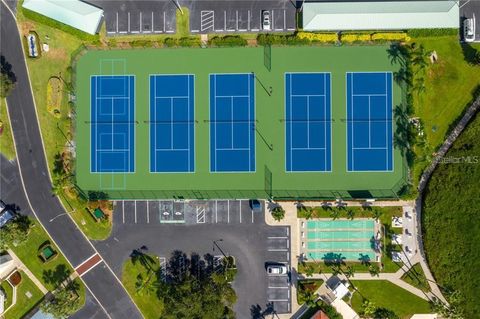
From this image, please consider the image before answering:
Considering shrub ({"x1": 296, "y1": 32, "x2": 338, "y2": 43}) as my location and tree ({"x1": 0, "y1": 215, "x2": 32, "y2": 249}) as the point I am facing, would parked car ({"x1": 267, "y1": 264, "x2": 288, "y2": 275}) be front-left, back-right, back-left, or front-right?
front-left

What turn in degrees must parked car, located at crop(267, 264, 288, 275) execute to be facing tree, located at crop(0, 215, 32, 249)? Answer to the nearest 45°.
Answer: approximately 180°

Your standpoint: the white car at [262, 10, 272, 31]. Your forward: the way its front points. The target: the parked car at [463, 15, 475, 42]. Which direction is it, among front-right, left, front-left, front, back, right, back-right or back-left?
left

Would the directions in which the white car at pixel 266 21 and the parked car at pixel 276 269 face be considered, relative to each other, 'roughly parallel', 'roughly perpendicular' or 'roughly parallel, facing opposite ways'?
roughly perpendicular

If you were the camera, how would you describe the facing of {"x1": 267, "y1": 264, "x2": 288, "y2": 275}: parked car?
facing to the right of the viewer

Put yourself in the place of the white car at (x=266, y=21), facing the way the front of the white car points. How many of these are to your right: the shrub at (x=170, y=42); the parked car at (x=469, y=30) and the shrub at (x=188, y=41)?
2

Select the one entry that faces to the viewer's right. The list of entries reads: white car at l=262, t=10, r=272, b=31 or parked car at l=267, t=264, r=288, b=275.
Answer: the parked car

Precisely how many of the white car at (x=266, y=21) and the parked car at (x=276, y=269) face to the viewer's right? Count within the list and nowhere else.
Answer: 1

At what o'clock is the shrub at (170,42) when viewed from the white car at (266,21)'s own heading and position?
The shrub is roughly at 3 o'clock from the white car.

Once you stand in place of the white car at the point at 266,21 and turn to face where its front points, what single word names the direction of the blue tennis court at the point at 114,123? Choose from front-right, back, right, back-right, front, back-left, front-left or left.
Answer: right

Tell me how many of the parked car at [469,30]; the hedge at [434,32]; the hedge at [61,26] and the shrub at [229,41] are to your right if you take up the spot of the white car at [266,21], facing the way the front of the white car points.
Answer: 2

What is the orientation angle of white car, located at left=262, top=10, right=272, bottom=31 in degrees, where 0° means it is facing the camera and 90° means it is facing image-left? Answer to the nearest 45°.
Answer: approximately 0°
